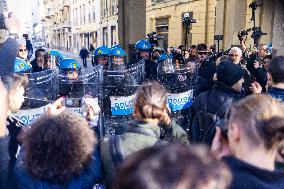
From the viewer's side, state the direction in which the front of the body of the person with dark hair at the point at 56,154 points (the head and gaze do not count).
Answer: away from the camera

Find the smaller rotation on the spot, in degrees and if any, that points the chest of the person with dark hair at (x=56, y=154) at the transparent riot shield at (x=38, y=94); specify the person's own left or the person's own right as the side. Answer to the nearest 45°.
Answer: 0° — they already face it

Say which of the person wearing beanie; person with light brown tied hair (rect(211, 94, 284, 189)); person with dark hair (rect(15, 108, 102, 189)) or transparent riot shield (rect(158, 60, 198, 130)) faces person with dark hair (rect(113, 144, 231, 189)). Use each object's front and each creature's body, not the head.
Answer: the transparent riot shield

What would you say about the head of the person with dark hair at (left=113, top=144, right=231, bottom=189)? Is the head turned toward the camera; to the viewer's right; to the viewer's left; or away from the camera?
away from the camera

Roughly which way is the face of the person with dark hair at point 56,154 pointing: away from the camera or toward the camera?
away from the camera

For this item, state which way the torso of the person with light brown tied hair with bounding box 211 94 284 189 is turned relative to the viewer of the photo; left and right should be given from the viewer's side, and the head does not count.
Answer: facing away from the viewer and to the left of the viewer

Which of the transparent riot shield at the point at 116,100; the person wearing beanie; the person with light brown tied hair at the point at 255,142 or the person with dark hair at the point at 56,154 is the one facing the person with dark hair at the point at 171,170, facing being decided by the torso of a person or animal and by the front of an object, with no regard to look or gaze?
the transparent riot shield

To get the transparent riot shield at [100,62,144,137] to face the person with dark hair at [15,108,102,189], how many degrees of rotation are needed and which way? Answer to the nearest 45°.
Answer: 0° — it already faces them
